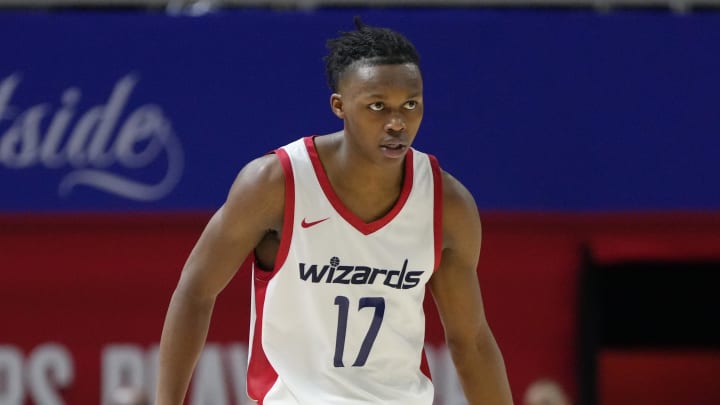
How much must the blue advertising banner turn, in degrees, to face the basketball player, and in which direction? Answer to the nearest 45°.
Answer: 0° — it already faces them

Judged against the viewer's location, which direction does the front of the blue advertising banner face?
facing the viewer

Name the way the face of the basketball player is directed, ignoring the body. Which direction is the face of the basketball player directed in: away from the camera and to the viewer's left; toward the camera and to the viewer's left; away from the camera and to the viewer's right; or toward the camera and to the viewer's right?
toward the camera and to the viewer's right
